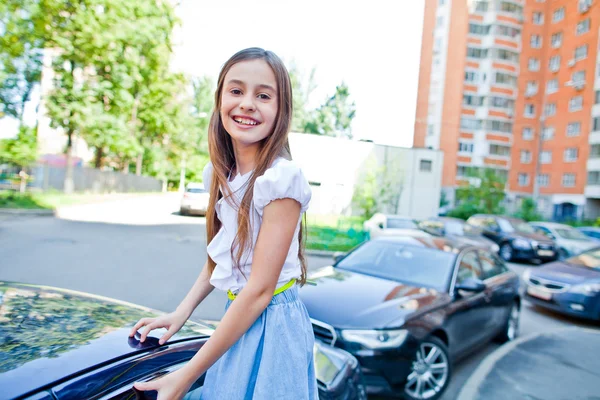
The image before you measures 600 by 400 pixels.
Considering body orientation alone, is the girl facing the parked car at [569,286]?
no

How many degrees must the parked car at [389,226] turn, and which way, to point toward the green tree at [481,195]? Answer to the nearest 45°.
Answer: approximately 135° to its left

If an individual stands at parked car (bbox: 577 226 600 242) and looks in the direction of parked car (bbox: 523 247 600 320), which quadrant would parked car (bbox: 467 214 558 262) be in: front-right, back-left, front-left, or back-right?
front-right

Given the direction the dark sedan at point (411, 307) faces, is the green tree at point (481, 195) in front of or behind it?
behind

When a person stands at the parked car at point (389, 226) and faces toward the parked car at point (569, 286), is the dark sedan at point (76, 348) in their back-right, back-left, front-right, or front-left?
front-right

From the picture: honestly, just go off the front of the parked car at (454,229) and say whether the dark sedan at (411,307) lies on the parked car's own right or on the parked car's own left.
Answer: on the parked car's own right

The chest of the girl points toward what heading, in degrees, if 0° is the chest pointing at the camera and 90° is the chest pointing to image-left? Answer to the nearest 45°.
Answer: approximately 45°

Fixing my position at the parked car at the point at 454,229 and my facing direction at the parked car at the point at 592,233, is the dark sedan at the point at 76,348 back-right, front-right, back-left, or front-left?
back-right

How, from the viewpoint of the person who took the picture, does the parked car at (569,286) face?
facing the viewer and to the left of the viewer

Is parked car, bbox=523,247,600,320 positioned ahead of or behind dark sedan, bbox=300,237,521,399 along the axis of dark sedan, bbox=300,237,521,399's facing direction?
behind

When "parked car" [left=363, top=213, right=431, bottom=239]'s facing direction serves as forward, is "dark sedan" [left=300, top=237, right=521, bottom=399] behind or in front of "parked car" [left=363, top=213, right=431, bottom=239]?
in front

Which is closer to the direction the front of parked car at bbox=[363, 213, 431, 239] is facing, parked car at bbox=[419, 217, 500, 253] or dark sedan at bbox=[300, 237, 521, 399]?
the dark sedan

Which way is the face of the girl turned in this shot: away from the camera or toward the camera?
toward the camera
